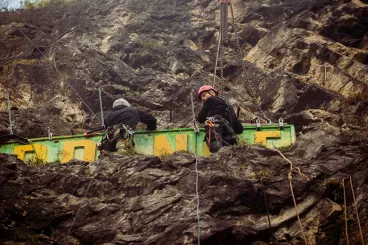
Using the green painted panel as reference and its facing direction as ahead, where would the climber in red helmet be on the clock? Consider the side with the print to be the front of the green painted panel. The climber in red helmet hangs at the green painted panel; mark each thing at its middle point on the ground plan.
The climber in red helmet is roughly at 10 o'clock from the green painted panel.

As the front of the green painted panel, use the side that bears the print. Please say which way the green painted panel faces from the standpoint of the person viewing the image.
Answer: facing the viewer

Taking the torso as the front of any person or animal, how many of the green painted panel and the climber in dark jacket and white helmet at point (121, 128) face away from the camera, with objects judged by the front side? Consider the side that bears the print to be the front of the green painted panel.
1

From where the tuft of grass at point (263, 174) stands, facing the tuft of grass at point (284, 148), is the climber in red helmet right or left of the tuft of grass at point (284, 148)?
left

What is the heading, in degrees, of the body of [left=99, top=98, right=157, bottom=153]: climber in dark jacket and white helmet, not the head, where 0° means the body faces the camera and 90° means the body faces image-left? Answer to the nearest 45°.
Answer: approximately 180°

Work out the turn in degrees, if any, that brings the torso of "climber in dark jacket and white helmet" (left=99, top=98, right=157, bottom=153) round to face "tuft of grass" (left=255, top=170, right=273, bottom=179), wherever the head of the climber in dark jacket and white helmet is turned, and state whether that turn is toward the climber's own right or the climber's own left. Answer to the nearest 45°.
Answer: approximately 135° to the climber's own right

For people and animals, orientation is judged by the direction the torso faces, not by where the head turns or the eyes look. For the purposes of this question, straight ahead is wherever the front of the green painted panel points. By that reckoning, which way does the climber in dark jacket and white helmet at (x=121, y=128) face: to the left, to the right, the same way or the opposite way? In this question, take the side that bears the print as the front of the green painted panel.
the opposite way

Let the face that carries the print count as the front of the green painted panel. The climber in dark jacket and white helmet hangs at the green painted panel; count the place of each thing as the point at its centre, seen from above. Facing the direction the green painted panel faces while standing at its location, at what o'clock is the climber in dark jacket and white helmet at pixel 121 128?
The climber in dark jacket and white helmet is roughly at 2 o'clock from the green painted panel.

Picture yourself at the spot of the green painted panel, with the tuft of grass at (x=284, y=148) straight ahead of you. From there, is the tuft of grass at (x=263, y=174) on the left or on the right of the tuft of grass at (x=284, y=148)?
right

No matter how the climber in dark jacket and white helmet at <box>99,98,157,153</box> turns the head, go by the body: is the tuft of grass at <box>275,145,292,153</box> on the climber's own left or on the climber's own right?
on the climber's own right

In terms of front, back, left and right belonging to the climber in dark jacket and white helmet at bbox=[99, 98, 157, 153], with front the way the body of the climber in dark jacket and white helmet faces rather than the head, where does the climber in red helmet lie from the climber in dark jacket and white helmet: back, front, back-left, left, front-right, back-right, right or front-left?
right
